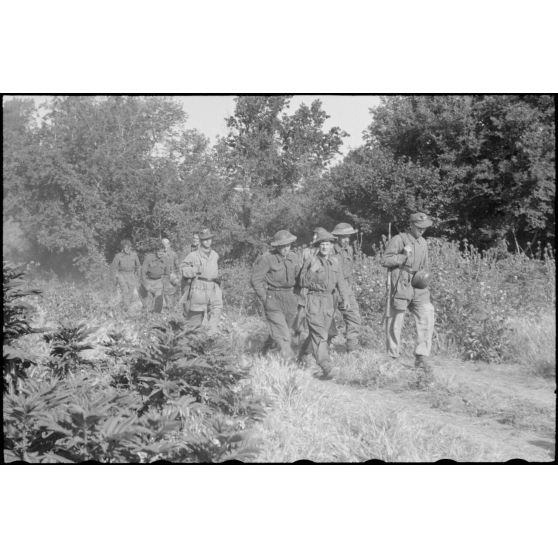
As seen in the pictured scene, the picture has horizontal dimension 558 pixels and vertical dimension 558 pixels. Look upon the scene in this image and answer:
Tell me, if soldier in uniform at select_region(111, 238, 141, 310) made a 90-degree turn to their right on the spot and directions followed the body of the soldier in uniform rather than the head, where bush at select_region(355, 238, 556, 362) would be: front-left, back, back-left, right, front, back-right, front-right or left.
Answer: back

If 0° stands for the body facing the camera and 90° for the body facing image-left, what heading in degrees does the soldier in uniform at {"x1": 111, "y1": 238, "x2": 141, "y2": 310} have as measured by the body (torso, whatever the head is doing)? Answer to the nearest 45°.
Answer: approximately 0°

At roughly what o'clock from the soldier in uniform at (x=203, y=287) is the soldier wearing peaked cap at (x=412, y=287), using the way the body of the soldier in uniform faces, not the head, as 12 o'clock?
The soldier wearing peaked cap is roughly at 11 o'clock from the soldier in uniform.

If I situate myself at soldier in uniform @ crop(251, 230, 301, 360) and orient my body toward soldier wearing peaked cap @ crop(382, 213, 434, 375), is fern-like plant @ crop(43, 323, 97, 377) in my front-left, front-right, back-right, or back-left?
back-right

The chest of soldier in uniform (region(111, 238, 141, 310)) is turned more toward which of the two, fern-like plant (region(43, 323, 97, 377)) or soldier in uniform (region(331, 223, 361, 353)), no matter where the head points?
the fern-like plant

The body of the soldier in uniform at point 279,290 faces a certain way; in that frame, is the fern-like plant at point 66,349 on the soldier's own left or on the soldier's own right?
on the soldier's own right
